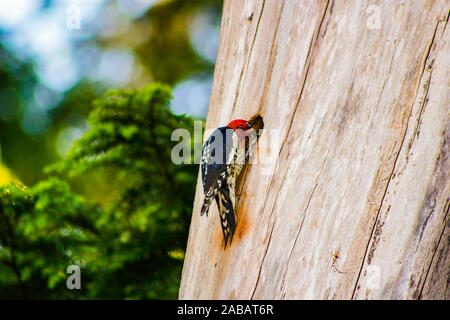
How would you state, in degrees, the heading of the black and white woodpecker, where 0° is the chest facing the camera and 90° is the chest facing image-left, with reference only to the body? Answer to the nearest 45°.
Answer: approximately 270°
